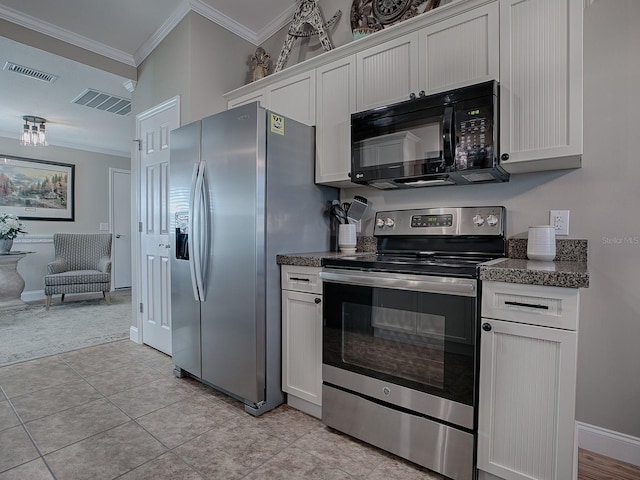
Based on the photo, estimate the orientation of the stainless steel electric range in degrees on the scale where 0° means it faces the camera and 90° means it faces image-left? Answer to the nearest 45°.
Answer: approximately 45°

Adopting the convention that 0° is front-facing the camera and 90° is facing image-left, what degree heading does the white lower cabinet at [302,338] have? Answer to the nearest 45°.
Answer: approximately 45°

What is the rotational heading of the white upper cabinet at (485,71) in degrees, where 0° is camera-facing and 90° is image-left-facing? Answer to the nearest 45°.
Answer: approximately 45°

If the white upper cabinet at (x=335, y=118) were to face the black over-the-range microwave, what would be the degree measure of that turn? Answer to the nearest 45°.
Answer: approximately 90° to its left

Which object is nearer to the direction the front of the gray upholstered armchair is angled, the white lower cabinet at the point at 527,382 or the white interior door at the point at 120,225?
the white lower cabinet

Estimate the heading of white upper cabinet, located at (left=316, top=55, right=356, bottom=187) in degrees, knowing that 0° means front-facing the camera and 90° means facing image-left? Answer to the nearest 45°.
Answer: approximately 45°
